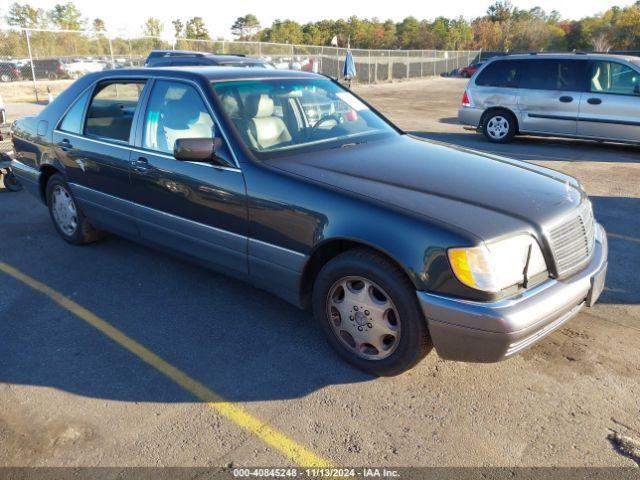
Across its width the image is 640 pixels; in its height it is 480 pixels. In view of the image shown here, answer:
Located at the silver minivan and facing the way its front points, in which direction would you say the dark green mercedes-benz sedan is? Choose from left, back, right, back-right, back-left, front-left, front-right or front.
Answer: right

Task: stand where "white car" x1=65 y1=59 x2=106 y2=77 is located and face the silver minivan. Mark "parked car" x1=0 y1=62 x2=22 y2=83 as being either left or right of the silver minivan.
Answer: right

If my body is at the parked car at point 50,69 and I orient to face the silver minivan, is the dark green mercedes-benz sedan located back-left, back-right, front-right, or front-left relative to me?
front-right

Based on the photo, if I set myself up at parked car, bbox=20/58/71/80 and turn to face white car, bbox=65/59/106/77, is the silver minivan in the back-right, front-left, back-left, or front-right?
front-right

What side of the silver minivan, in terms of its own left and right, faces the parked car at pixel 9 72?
back

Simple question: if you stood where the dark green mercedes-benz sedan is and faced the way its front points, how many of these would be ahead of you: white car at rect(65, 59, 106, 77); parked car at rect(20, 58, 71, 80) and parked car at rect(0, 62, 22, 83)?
0

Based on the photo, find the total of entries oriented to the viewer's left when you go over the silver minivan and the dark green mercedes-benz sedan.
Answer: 0

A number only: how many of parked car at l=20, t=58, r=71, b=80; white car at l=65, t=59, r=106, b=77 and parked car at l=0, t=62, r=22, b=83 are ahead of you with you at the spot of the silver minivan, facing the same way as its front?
0

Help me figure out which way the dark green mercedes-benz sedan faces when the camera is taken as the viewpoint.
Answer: facing the viewer and to the right of the viewer

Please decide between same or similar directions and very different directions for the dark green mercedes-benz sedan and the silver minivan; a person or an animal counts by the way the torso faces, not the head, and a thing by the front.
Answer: same or similar directions

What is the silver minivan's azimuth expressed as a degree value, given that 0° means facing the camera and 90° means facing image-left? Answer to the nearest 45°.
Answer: approximately 270°

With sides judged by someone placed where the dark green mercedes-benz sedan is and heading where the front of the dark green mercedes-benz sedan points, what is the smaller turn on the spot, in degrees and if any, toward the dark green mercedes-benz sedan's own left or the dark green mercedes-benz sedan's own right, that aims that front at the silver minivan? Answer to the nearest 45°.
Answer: approximately 90° to the dark green mercedes-benz sedan's own left

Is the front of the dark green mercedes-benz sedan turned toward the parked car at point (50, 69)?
no

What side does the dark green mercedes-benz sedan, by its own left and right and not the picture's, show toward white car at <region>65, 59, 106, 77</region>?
back

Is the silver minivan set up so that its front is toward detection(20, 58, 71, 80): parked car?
no

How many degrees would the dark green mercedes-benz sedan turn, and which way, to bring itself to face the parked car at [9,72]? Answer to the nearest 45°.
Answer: approximately 180°

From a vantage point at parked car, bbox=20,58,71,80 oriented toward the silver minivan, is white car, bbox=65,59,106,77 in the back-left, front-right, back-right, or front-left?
front-left
